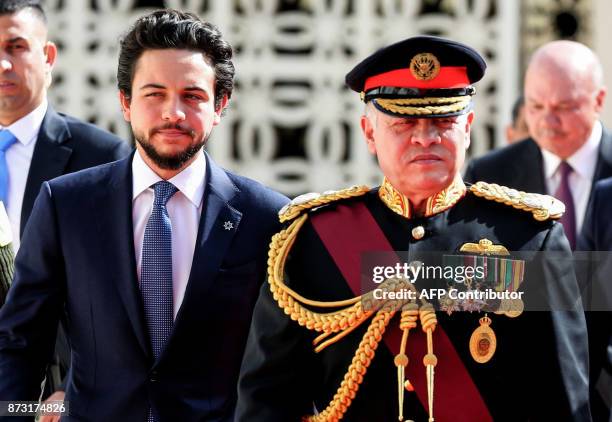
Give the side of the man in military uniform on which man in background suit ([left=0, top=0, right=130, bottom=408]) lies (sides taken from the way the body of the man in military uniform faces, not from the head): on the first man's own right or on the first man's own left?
on the first man's own right

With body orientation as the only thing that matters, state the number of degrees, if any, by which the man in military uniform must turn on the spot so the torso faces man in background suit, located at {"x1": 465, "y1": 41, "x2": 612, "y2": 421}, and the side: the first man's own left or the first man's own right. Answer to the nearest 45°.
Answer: approximately 180°

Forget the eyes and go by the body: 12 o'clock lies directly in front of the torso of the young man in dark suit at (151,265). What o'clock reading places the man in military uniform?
The man in military uniform is roughly at 10 o'clock from the young man in dark suit.

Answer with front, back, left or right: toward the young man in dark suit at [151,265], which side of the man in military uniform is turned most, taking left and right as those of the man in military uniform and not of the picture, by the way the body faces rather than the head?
right

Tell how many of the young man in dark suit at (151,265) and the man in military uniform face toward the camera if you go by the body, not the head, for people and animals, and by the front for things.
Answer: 2

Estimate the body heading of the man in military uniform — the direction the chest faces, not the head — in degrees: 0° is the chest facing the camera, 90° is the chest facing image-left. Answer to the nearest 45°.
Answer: approximately 0°

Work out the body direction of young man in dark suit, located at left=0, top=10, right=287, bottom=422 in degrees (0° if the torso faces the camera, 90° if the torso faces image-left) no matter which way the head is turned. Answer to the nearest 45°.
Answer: approximately 0°
